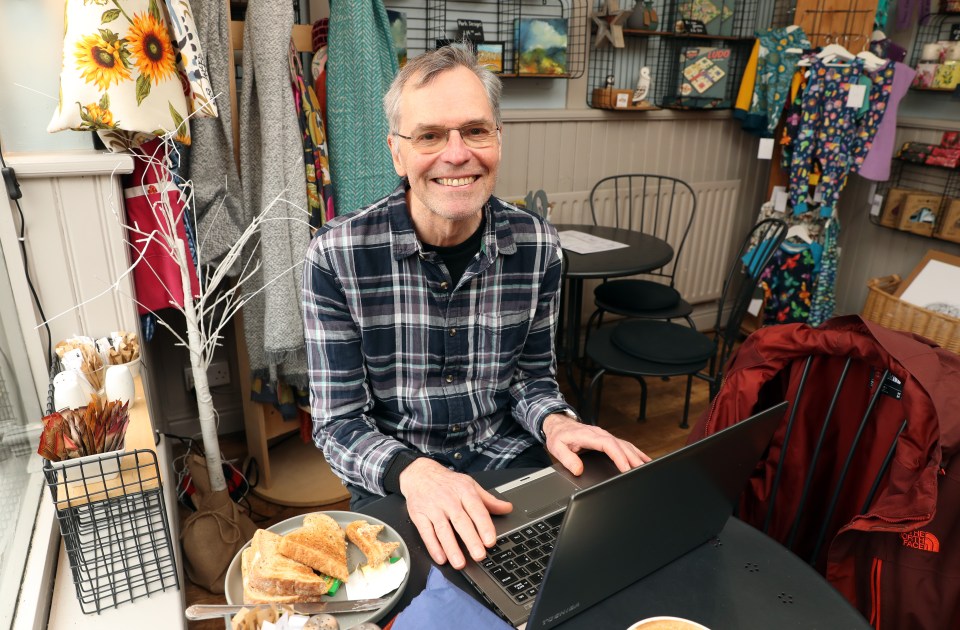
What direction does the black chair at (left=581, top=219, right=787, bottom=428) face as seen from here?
to the viewer's left

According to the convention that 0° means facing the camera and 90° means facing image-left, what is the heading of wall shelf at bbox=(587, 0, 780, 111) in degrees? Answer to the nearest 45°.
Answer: approximately 0°

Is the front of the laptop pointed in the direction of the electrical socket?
yes
